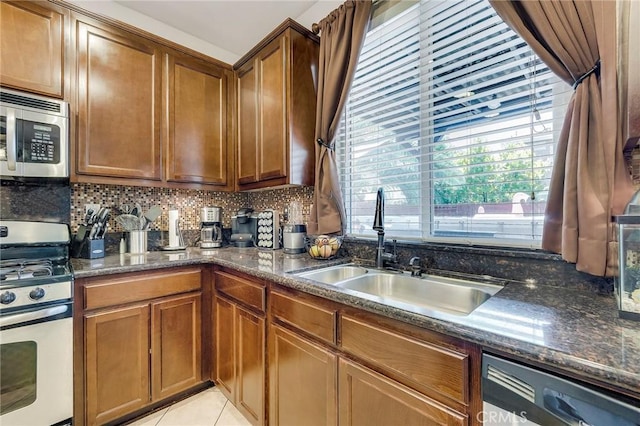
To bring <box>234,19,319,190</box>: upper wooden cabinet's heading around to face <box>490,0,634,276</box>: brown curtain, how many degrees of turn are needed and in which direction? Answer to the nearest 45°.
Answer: approximately 90° to its left

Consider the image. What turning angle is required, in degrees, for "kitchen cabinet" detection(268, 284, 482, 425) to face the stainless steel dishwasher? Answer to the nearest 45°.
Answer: approximately 90° to its left

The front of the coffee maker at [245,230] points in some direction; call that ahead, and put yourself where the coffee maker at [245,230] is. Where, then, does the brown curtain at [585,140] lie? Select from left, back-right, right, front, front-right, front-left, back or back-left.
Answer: left

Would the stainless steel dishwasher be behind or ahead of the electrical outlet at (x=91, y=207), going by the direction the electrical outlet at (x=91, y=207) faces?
ahead

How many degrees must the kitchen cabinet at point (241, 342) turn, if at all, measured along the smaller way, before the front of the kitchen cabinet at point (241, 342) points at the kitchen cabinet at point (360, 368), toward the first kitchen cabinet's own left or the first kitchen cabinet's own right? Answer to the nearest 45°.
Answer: approximately 90° to the first kitchen cabinet's own left

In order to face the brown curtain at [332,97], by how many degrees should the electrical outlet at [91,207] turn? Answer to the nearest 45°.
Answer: approximately 45° to its left

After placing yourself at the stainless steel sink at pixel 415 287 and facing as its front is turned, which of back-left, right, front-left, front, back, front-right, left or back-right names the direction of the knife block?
front-right

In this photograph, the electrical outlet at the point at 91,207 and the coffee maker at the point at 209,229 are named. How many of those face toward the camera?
2

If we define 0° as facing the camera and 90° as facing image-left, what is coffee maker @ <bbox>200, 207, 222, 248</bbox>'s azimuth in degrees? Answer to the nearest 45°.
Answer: approximately 0°

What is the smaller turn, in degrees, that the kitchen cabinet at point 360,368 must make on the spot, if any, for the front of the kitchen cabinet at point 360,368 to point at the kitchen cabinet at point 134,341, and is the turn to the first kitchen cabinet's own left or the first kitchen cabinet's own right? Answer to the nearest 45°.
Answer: approximately 45° to the first kitchen cabinet's own right
